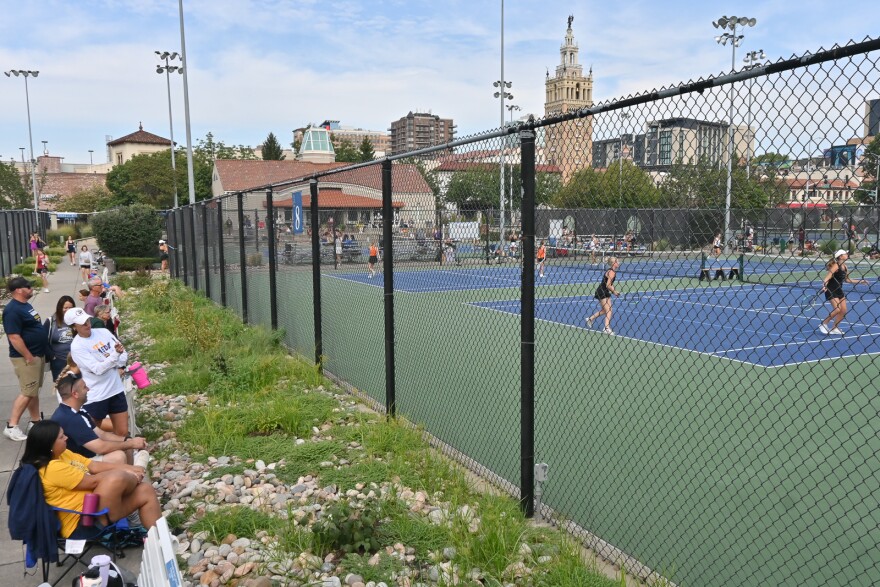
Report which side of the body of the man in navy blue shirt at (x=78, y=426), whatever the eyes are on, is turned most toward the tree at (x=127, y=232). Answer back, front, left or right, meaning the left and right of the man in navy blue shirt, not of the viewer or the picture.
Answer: left

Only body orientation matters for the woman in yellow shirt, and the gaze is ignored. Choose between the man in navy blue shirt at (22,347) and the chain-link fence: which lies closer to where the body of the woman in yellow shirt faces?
the chain-link fence

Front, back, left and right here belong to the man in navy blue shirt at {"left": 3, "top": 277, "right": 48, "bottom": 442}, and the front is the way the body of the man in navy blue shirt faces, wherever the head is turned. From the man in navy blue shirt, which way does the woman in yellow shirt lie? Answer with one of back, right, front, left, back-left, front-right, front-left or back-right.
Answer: right

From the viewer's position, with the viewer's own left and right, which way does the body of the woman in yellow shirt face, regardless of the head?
facing to the right of the viewer

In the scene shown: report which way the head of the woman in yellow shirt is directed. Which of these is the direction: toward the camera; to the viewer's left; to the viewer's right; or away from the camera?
to the viewer's right

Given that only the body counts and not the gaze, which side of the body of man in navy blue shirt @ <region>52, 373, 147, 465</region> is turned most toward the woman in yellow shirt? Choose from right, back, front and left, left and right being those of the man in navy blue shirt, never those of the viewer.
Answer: right

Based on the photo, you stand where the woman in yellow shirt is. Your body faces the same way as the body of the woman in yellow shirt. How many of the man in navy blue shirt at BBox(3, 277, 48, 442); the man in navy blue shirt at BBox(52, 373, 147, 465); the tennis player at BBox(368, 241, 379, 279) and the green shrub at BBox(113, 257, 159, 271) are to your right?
0

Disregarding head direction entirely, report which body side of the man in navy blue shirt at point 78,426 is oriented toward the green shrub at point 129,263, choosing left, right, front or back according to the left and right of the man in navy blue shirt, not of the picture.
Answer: left

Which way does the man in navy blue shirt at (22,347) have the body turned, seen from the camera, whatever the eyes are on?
to the viewer's right

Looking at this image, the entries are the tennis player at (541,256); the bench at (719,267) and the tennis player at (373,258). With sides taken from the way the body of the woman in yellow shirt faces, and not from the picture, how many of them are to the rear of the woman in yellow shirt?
0

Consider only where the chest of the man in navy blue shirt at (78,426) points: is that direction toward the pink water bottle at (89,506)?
no

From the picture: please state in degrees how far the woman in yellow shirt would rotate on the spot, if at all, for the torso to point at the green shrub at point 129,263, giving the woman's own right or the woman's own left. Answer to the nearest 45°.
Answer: approximately 90° to the woman's own left

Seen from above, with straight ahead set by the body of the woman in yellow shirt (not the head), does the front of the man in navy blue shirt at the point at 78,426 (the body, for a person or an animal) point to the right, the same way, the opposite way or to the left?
the same way

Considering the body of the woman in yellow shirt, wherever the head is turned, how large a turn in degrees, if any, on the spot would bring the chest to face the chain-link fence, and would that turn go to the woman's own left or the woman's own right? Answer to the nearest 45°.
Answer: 0° — they already face it

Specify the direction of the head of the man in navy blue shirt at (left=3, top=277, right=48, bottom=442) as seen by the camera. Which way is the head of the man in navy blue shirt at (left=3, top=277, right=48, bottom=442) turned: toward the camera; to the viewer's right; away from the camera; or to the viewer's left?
to the viewer's right

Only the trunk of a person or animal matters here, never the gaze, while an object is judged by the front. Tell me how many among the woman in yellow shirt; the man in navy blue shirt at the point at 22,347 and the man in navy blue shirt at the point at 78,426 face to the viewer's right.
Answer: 3

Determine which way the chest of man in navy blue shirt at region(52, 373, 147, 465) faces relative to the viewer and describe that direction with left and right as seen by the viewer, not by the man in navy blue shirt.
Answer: facing to the right of the viewer
